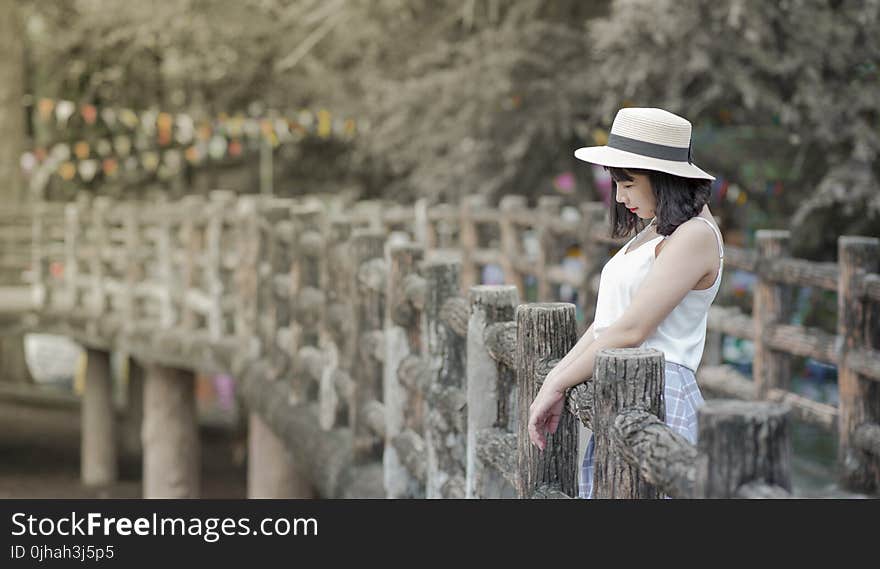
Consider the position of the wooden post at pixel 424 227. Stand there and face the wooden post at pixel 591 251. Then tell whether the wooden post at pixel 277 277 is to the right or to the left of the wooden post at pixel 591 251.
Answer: right

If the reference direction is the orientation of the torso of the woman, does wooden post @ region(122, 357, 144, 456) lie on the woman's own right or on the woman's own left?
on the woman's own right

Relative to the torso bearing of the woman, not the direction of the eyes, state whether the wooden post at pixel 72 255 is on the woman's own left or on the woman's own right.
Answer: on the woman's own right

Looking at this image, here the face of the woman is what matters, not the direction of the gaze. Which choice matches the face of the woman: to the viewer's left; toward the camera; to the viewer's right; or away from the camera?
to the viewer's left

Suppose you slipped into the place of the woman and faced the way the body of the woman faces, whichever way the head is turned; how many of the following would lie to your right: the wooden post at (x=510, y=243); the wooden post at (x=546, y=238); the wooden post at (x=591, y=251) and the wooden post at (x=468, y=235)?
4

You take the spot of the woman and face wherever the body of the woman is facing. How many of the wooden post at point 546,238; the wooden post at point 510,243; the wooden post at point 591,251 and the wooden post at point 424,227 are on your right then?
4

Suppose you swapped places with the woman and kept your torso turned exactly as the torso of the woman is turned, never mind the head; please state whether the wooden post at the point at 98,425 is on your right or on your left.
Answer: on your right

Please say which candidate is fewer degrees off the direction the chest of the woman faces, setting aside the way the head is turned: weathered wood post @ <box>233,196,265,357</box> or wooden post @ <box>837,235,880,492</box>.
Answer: the weathered wood post

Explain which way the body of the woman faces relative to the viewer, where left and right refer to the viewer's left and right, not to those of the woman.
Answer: facing to the left of the viewer
